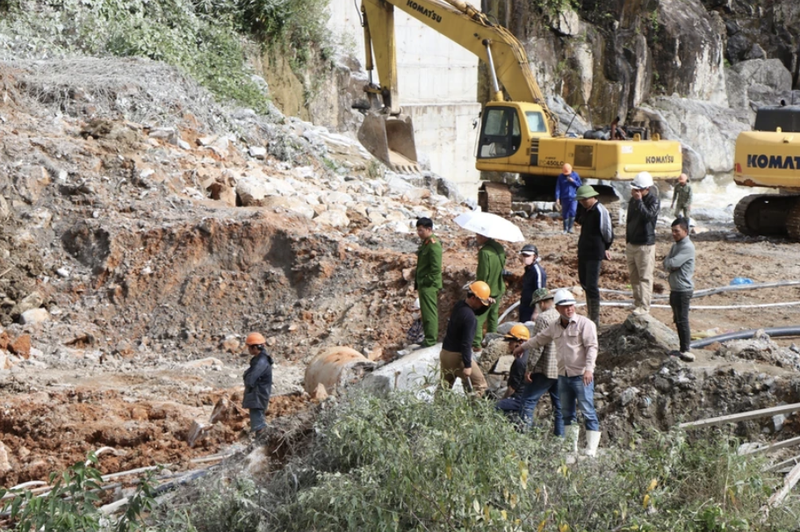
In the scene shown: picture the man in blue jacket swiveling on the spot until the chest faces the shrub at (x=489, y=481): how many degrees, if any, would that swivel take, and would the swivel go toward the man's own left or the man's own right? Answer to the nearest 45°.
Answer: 0° — they already face it

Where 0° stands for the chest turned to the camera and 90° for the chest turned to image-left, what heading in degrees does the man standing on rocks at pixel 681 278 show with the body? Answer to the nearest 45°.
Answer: approximately 45°

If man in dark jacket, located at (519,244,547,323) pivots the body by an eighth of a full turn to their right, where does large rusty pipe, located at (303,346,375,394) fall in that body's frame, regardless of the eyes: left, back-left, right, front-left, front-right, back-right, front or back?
front

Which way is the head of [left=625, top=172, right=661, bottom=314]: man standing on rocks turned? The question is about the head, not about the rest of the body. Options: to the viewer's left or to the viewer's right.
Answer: to the viewer's left

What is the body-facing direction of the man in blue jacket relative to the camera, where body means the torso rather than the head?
toward the camera

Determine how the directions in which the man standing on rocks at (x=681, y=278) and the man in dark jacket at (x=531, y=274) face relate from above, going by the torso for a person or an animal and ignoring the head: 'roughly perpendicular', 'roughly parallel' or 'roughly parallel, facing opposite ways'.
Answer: roughly parallel

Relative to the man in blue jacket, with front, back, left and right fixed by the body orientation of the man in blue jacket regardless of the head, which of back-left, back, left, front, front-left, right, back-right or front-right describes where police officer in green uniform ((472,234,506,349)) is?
front

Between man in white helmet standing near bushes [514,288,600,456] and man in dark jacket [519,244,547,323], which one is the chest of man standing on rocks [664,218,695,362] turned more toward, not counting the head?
the man in white helmet standing near bushes

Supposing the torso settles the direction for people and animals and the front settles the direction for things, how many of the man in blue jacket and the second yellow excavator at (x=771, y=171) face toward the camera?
1

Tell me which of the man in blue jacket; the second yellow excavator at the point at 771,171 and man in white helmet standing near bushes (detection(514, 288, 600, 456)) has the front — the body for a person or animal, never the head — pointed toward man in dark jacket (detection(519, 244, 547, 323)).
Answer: the man in blue jacket

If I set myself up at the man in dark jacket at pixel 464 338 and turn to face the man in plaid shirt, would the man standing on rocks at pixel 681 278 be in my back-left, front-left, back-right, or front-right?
front-left

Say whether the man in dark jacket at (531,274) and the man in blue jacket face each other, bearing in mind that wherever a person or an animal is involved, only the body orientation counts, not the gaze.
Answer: no

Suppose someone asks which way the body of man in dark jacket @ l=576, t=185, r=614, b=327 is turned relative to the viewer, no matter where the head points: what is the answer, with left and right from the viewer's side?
facing the viewer and to the left of the viewer

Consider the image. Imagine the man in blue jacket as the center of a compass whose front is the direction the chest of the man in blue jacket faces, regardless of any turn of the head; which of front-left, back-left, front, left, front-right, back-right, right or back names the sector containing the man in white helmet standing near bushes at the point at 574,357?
front
